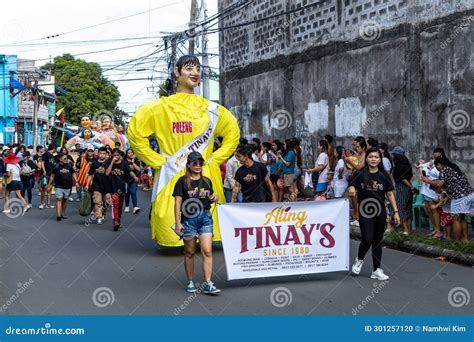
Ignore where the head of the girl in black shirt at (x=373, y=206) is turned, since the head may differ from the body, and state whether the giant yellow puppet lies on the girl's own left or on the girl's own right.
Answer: on the girl's own right

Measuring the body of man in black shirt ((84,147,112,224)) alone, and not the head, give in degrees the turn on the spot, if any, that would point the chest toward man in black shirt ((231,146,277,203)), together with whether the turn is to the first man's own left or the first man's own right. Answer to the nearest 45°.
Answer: approximately 45° to the first man's own left

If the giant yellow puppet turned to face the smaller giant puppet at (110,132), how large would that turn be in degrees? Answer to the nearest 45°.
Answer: approximately 180°

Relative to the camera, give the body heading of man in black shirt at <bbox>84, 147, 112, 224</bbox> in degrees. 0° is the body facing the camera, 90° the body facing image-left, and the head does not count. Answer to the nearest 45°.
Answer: approximately 0°

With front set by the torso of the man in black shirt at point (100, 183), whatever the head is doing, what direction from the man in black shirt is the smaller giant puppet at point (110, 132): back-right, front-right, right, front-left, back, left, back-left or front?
back

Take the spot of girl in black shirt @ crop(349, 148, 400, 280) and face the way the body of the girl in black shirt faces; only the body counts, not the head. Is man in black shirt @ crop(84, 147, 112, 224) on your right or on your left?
on your right

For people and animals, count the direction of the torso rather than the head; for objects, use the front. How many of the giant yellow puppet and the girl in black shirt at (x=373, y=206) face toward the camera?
2
